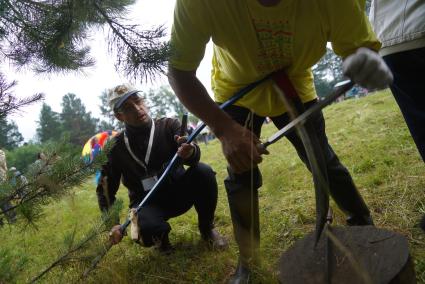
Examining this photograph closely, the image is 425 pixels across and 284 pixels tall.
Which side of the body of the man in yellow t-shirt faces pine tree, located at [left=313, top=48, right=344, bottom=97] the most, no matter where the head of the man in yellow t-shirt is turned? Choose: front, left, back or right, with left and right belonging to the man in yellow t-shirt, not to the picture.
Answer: back

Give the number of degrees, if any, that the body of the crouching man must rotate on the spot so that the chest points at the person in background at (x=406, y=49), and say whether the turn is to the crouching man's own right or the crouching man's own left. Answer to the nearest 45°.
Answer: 0° — they already face them

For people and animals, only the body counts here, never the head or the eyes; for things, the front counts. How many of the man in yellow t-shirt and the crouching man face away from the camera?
0

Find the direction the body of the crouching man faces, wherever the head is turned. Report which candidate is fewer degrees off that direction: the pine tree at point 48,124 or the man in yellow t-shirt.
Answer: the man in yellow t-shirt

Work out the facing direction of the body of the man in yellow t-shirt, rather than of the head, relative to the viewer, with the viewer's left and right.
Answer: facing the viewer

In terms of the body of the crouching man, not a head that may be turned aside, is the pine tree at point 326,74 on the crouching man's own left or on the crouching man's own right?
on the crouching man's own left

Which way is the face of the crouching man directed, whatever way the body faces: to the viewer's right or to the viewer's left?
to the viewer's right

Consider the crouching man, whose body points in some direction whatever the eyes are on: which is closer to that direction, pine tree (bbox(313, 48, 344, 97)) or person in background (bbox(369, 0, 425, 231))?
the person in background

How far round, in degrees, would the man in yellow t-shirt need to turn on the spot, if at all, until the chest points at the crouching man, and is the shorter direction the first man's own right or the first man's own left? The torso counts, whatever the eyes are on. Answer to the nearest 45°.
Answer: approximately 135° to the first man's own right

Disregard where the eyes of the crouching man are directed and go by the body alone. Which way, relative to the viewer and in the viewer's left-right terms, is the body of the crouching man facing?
facing the viewer and to the right of the viewer
